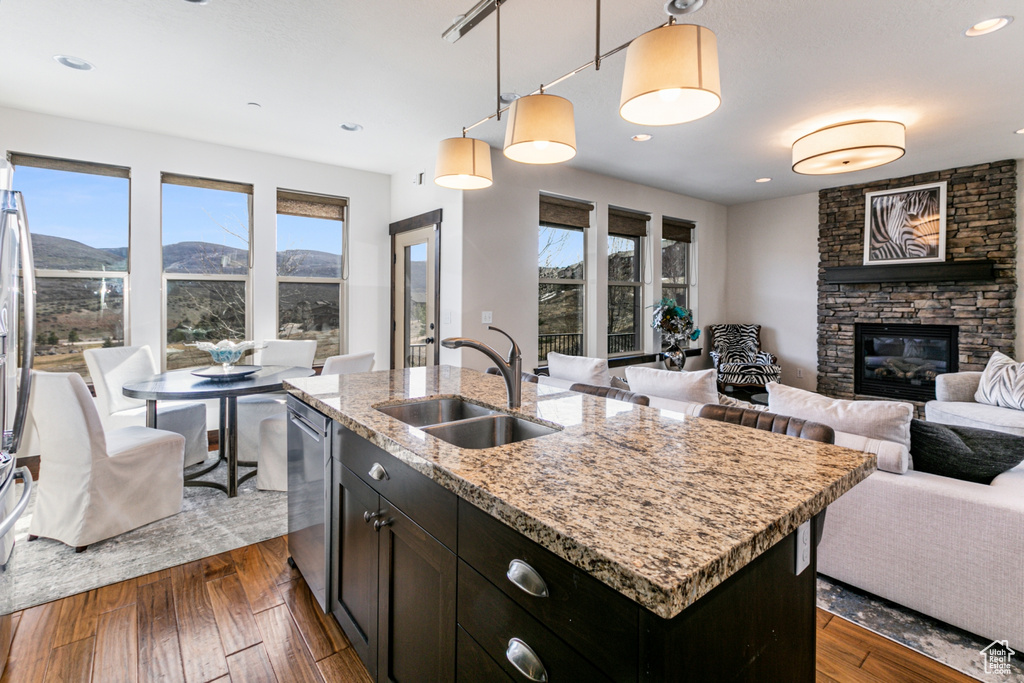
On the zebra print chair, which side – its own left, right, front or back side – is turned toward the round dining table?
right

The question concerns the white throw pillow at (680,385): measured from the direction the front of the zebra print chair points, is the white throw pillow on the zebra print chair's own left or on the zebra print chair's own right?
on the zebra print chair's own right

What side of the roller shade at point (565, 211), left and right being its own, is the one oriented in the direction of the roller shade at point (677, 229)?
left

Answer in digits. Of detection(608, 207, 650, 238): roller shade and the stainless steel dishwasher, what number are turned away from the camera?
0

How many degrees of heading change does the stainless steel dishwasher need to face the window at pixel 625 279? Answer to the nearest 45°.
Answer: approximately 180°

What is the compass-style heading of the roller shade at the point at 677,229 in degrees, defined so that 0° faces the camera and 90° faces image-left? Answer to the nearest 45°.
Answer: approximately 315°

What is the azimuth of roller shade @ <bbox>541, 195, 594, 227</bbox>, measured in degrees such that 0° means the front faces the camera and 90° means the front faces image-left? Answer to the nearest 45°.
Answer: approximately 315°

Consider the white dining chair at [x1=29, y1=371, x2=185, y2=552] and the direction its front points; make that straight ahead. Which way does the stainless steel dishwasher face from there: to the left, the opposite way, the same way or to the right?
the opposite way

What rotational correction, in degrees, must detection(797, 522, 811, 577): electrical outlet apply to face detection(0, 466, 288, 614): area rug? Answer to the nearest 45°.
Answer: approximately 135° to its right

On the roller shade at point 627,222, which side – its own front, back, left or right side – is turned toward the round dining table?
right

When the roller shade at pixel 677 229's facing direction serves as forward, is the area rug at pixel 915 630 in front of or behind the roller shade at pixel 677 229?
in front

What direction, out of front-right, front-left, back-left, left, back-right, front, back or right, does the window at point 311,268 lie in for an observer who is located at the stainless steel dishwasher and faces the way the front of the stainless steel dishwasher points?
back-right

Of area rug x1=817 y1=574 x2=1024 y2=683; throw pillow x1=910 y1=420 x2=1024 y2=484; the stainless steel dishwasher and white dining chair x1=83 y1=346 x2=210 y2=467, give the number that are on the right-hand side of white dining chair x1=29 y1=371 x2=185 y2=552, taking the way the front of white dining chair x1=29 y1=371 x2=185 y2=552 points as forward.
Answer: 3
